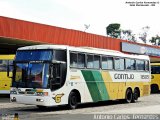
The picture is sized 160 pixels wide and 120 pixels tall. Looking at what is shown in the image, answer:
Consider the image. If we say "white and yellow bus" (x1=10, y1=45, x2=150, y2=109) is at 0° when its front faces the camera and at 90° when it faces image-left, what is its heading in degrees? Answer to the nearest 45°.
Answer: approximately 45°

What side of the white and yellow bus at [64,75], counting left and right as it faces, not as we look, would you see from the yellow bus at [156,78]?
back
